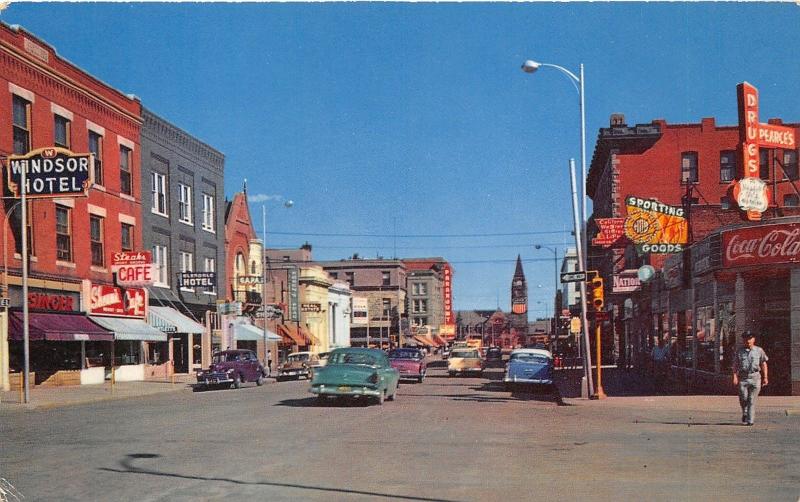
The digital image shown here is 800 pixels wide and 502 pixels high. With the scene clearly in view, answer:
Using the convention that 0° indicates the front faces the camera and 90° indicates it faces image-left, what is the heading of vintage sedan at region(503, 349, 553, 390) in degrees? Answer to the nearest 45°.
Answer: approximately 180°

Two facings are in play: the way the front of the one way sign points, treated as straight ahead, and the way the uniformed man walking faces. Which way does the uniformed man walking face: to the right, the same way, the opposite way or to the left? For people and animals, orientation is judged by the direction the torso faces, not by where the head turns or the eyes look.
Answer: the same way

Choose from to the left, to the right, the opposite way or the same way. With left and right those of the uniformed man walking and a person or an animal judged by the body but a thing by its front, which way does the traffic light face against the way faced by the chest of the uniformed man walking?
the same way

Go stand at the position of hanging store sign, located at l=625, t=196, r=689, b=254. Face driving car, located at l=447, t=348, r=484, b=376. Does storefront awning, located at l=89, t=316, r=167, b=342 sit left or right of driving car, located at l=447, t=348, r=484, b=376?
left

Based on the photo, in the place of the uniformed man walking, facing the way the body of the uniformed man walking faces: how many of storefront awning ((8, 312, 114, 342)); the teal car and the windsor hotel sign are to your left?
0

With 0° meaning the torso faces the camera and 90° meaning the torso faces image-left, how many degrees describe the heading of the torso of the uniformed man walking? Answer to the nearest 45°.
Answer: approximately 0°

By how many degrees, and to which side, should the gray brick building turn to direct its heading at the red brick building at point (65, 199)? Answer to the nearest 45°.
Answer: approximately 45° to its right

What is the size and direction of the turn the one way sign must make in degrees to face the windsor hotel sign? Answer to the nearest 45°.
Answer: approximately 90° to its right

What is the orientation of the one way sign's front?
toward the camera

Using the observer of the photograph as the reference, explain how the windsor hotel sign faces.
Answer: facing the viewer

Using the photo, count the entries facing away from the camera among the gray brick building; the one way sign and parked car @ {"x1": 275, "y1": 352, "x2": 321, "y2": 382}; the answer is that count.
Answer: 0

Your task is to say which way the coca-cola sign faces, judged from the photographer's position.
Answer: facing the viewer and to the left of the viewer
